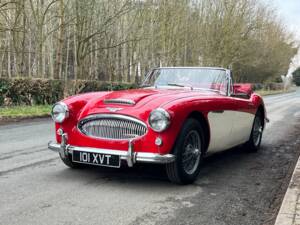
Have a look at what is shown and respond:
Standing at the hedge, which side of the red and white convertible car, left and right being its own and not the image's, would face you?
right

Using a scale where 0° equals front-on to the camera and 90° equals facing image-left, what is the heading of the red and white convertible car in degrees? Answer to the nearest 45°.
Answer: approximately 45°
